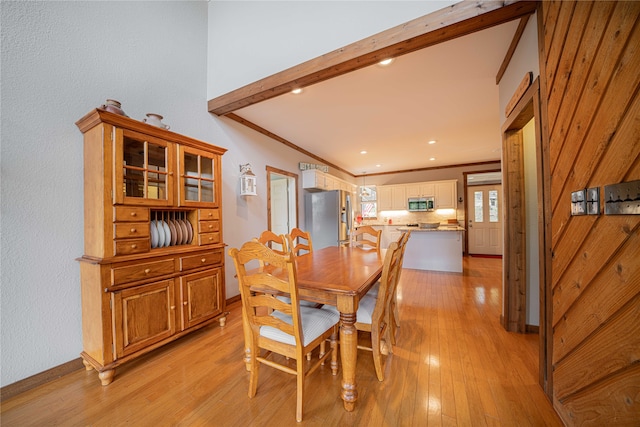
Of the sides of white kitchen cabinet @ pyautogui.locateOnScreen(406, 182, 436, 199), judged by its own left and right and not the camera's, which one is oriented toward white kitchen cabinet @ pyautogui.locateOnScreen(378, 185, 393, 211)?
right

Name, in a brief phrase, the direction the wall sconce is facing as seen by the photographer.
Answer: facing the viewer and to the right of the viewer

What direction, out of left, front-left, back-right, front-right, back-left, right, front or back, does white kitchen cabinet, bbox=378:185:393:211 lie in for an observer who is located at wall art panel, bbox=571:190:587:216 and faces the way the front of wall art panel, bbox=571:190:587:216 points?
right

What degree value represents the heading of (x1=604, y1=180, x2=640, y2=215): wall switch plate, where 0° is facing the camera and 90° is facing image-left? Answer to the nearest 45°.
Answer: approximately 45°

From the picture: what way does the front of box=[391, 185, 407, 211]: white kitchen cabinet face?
toward the camera

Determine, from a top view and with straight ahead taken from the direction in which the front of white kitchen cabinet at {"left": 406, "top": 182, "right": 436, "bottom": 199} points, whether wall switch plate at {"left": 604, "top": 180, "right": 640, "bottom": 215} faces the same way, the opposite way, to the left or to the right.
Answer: to the right

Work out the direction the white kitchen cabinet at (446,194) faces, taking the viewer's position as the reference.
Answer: facing the viewer

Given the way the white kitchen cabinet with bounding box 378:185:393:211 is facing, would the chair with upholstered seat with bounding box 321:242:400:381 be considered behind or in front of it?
in front

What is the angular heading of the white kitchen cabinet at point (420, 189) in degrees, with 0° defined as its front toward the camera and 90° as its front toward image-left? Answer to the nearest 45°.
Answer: approximately 0°

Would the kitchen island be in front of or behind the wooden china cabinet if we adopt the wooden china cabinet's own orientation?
in front

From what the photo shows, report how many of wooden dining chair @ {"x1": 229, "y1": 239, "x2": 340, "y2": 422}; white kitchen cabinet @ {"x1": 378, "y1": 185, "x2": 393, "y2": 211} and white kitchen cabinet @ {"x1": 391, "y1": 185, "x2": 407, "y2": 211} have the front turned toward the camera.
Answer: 2

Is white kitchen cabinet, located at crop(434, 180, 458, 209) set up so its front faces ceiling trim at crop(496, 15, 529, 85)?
yes

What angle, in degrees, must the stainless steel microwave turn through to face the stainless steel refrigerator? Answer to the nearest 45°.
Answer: approximately 45° to its right

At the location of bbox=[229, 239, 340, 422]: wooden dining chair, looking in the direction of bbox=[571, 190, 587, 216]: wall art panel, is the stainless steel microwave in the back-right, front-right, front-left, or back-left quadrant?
front-left

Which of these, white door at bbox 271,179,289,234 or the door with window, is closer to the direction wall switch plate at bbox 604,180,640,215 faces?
the white door

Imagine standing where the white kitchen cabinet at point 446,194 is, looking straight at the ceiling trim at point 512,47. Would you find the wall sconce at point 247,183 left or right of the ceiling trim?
right

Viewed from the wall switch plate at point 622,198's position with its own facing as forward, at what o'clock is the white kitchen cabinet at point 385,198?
The white kitchen cabinet is roughly at 3 o'clock from the wall switch plate.
